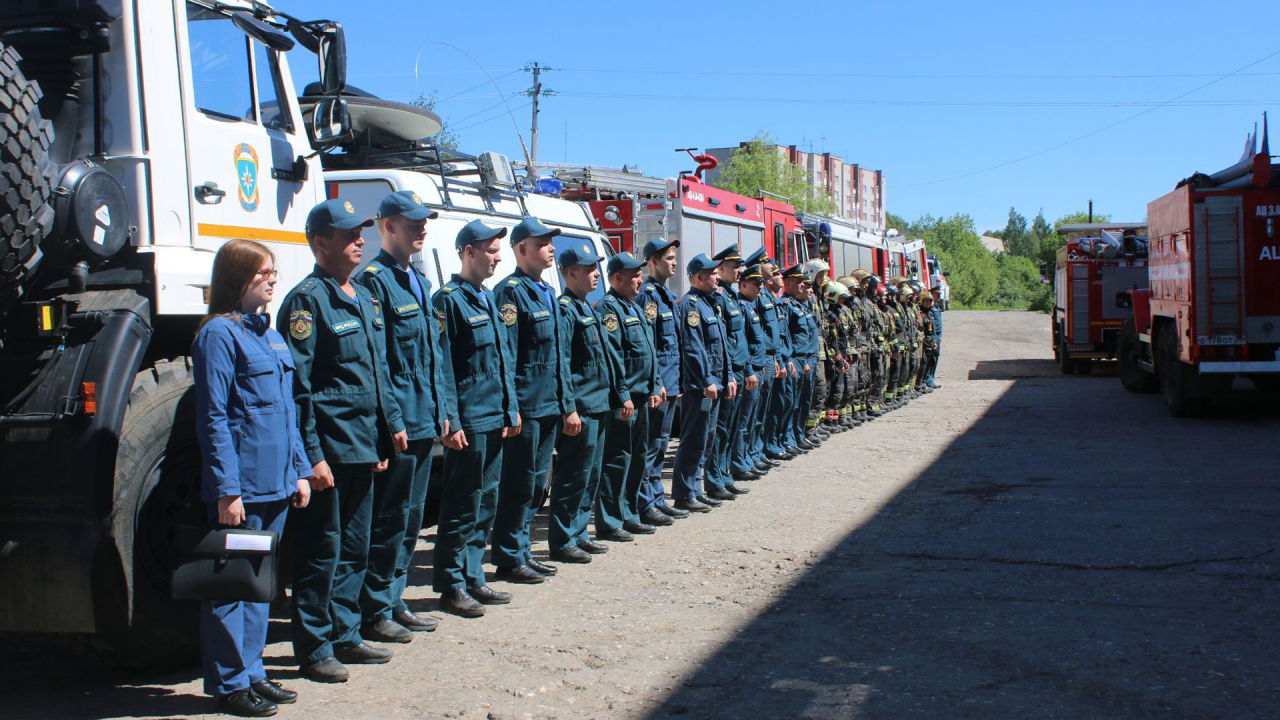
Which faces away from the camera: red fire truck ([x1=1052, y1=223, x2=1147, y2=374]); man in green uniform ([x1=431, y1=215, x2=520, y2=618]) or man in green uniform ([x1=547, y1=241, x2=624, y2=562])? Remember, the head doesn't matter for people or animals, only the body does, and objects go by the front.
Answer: the red fire truck

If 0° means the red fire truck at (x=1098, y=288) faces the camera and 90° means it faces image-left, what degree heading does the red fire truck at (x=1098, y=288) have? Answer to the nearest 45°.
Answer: approximately 180°

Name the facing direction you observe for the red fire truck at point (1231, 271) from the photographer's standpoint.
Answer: facing away from the viewer and to the left of the viewer

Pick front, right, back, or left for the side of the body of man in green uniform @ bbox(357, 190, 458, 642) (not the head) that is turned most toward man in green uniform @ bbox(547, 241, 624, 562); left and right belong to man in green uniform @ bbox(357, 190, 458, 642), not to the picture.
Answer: left

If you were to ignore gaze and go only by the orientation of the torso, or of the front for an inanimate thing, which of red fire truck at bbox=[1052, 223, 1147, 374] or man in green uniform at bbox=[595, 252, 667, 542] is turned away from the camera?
the red fire truck

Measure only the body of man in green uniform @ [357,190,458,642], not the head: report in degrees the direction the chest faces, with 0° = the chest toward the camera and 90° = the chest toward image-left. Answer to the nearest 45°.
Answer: approximately 315°

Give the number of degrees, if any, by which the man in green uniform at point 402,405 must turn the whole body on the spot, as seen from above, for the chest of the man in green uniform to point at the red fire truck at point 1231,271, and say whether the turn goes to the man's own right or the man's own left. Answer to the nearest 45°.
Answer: approximately 90° to the man's own left

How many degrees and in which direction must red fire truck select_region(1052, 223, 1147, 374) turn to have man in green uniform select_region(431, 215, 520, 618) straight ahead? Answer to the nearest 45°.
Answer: approximately 180°

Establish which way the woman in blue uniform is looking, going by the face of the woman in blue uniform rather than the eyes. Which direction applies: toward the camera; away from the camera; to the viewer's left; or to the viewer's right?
to the viewer's right

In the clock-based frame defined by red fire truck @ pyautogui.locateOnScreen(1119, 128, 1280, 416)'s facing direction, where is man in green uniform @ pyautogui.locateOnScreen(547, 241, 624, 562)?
The man in green uniform is roughly at 8 o'clock from the red fire truck.

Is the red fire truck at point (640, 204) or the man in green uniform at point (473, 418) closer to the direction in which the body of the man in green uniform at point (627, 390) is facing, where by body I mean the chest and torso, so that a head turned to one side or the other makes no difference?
the man in green uniform

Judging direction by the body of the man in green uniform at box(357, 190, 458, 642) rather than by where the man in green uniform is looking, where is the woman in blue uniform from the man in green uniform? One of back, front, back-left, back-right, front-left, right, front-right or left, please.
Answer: right
